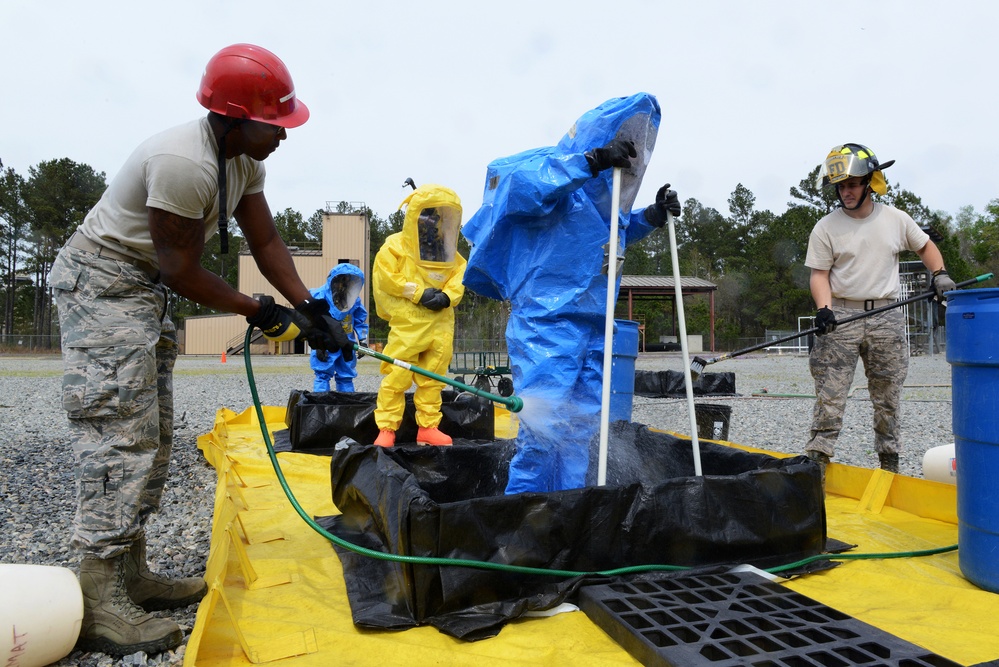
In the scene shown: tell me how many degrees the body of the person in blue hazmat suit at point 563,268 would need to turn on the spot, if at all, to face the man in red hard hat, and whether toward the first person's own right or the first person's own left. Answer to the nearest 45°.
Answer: approximately 135° to the first person's own right

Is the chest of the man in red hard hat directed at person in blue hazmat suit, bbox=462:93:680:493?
yes

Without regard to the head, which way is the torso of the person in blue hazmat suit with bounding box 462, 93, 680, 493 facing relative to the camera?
to the viewer's right

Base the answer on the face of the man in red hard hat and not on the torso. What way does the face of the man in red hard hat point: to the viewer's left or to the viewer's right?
to the viewer's right

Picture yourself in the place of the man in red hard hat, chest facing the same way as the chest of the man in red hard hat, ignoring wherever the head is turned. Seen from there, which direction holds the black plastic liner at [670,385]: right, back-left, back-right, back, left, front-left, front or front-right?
front-left

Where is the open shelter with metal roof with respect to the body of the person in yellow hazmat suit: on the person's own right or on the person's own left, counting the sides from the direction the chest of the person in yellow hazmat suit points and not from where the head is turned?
on the person's own left

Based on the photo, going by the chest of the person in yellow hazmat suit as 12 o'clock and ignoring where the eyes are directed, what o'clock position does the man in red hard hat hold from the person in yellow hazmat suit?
The man in red hard hat is roughly at 2 o'clock from the person in yellow hazmat suit.

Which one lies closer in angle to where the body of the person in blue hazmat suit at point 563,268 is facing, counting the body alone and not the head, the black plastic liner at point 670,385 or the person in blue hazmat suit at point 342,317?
the black plastic liner

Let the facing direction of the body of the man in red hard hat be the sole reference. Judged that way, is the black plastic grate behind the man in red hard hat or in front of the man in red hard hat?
in front

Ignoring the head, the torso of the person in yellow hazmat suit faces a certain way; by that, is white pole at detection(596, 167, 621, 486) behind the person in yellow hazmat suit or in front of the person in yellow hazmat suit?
in front

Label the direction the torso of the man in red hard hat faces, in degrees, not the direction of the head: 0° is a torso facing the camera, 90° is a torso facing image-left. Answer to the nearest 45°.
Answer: approximately 270°

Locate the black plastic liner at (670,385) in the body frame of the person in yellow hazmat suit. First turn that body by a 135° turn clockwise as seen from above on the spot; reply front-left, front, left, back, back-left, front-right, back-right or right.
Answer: back-right
